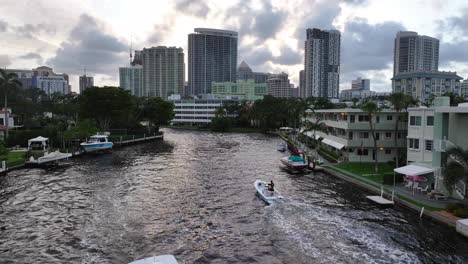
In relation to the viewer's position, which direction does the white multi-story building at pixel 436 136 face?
facing the viewer and to the left of the viewer

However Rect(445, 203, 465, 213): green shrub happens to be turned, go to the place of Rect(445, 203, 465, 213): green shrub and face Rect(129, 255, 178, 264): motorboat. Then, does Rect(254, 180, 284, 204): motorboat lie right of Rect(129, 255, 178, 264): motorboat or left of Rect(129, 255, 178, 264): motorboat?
right

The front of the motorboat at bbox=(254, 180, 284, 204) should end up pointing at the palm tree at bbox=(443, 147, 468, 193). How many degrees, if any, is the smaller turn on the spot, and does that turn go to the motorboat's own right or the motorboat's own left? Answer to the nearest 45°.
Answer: approximately 135° to the motorboat's own right

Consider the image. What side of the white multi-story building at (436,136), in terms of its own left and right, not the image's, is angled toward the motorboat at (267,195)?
front

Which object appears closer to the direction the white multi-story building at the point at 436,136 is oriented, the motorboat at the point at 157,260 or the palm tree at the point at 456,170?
the motorboat

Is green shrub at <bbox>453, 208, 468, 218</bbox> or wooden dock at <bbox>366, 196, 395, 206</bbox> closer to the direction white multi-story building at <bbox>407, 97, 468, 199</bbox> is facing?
the wooden dock

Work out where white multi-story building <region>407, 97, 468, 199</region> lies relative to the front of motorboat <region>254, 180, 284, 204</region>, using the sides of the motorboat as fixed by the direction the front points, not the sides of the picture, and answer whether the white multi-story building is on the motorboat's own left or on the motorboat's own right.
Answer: on the motorboat's own right

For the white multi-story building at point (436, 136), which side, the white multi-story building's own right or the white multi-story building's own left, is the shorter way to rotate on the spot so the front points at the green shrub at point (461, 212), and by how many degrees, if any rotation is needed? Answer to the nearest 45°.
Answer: approximately 45° to the white multi-story building's own left

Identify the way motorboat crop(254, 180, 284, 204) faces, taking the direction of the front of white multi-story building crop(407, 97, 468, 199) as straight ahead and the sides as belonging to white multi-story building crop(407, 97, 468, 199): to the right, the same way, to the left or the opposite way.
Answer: to the right

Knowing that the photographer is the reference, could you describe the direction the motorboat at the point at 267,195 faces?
facing away from the viewer and to the left of the viewer

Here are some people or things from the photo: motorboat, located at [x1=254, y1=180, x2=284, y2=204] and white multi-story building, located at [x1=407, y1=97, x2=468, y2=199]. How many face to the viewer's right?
0

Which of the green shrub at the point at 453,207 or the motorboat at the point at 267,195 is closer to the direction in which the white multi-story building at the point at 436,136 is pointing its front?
the motorboat

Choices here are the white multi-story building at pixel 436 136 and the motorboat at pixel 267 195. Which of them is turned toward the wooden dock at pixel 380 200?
the white multi-story building

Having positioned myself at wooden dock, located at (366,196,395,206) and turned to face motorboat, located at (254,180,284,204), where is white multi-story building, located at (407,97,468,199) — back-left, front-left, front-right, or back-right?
back-right

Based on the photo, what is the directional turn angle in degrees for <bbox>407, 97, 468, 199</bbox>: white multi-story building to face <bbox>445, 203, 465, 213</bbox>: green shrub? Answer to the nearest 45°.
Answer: approximately 45° to its left
